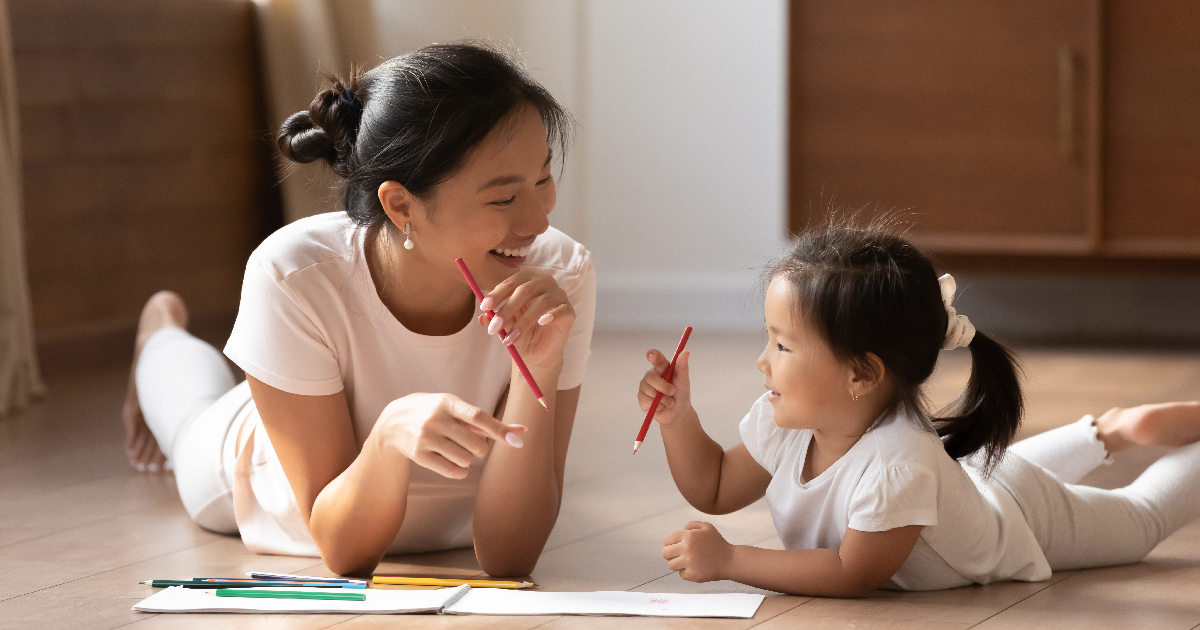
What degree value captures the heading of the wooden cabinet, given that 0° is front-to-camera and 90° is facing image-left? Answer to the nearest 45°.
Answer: approximately 0°

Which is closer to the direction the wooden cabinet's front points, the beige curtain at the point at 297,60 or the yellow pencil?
the yellow pencil

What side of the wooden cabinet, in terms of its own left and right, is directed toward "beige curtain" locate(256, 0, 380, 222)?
right

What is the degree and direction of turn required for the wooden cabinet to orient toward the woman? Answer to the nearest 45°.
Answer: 0° — it already faces them

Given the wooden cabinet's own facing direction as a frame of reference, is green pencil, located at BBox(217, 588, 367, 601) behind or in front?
in front

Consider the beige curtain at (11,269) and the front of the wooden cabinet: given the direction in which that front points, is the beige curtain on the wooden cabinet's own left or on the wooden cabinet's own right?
on the wooden cabinet's own right

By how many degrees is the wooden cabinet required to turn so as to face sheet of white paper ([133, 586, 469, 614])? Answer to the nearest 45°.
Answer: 0° — it already faces it
